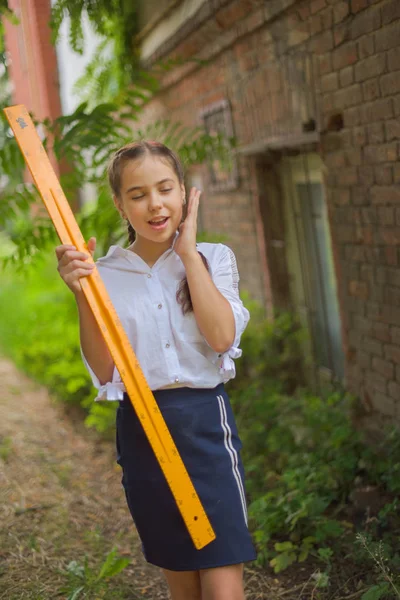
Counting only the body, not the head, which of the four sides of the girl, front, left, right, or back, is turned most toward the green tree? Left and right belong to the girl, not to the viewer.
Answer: back

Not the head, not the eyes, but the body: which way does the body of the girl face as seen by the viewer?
toward the camera

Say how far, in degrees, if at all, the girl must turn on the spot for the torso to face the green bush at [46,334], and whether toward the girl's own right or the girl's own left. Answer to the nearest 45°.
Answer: approximately 180°
